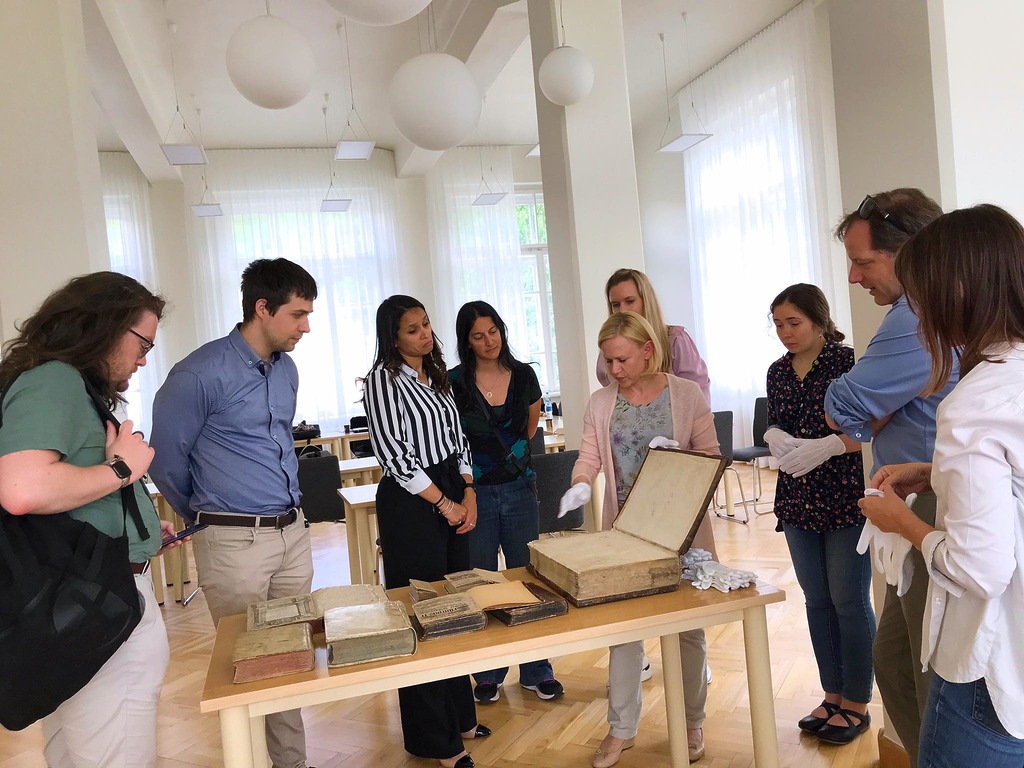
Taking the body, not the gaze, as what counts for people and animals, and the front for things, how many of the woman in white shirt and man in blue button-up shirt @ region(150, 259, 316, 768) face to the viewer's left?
1

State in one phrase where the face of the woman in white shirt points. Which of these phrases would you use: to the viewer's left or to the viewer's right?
to the viewer's left

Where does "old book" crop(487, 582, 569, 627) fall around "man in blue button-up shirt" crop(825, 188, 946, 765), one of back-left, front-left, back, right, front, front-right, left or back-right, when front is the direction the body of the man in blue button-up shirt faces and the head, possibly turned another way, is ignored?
front-left

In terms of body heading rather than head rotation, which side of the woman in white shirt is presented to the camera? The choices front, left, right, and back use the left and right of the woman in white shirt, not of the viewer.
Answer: left

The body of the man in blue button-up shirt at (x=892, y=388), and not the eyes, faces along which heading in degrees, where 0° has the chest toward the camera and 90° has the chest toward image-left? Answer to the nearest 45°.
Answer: approximately 90°

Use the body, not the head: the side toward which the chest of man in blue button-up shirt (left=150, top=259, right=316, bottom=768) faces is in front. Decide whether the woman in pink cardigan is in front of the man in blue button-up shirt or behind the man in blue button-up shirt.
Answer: in front

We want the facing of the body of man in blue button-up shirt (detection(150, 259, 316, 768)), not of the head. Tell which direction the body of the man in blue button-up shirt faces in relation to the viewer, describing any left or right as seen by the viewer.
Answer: facing the viewer and to the right of the viewer

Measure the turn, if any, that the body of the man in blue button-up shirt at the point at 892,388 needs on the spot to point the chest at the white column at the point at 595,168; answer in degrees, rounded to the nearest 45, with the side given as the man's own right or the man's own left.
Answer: approximately 45° to the man's own right

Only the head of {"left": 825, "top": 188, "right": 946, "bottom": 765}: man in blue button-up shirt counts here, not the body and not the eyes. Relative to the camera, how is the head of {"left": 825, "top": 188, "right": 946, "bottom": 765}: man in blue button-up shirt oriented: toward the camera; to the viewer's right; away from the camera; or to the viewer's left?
to the viewer's left

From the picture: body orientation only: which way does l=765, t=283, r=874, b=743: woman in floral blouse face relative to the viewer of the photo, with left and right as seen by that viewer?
facing the viewer and to the left of the viewer

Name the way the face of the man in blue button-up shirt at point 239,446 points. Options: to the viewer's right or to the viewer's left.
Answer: to the viewer's right

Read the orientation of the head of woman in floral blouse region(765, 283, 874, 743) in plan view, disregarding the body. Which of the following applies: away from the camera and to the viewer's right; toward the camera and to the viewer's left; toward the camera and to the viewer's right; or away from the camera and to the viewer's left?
toward the camera and to the viewer's left

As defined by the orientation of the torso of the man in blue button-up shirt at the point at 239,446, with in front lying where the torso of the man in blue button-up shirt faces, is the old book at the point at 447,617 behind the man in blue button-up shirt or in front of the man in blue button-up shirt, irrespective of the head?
in front
